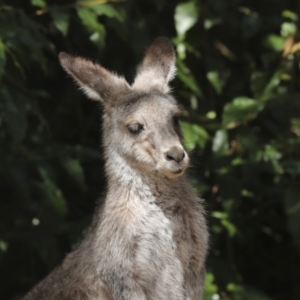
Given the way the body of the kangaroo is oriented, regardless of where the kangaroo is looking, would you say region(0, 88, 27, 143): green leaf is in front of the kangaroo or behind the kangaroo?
behind

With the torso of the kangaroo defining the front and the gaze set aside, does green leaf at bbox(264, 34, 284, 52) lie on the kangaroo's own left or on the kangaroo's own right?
on the kangaroo's own left

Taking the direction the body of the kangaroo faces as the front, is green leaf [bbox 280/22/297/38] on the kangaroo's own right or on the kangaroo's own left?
on the kangaroo's own left

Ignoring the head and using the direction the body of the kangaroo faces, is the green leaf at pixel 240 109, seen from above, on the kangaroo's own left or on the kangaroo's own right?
on the kangaroo's own left

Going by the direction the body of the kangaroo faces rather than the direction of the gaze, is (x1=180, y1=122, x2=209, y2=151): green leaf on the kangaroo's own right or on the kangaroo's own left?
on the kangaroo's own left

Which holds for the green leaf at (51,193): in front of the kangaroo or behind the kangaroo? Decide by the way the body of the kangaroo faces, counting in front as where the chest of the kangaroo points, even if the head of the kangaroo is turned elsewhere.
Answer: behind
